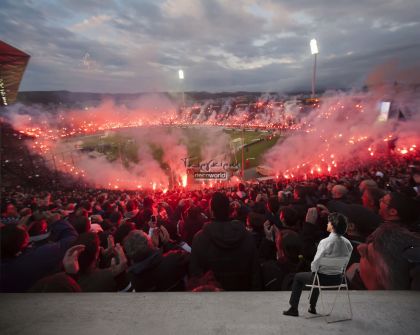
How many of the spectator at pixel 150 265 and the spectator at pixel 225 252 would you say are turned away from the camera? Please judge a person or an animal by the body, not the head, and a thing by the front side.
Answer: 2

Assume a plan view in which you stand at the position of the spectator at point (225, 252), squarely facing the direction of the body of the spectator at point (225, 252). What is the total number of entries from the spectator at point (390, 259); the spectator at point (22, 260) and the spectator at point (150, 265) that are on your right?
1

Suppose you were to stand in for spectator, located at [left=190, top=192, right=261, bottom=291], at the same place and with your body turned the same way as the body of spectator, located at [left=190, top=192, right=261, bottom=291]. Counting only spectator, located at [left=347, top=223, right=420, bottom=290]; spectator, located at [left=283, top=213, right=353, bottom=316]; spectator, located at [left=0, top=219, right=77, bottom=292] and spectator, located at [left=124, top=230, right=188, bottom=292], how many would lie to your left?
2

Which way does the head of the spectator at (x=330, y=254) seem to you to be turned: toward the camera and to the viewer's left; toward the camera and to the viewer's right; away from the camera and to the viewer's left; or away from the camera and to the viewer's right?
away from the camera and to the viewer's left

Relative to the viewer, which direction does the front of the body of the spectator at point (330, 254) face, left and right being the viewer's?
facing away from the viewer and to the left of the viewer

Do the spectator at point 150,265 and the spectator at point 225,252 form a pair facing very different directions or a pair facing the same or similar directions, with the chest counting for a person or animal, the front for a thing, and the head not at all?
same or similar directions

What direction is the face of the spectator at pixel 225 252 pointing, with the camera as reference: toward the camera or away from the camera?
away from the camera

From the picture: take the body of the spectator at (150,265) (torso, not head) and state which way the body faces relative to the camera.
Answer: away from the camera

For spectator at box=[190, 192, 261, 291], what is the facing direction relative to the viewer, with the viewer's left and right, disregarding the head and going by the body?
facing away from the viewer

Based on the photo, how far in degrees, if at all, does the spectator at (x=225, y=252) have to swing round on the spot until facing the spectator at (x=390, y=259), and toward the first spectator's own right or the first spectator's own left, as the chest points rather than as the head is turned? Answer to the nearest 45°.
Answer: approximately 90° to the first spectator's own right

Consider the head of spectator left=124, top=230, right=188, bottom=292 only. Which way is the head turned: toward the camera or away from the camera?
away from the camera

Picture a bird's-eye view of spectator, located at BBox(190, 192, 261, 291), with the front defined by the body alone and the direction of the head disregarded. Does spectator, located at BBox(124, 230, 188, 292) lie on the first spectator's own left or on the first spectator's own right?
on the first spectator's own left

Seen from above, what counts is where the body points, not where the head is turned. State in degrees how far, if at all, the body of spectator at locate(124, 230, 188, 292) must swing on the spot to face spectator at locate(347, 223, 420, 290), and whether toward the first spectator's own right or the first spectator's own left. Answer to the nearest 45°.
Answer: approximately 90° to the first spectator's own right
